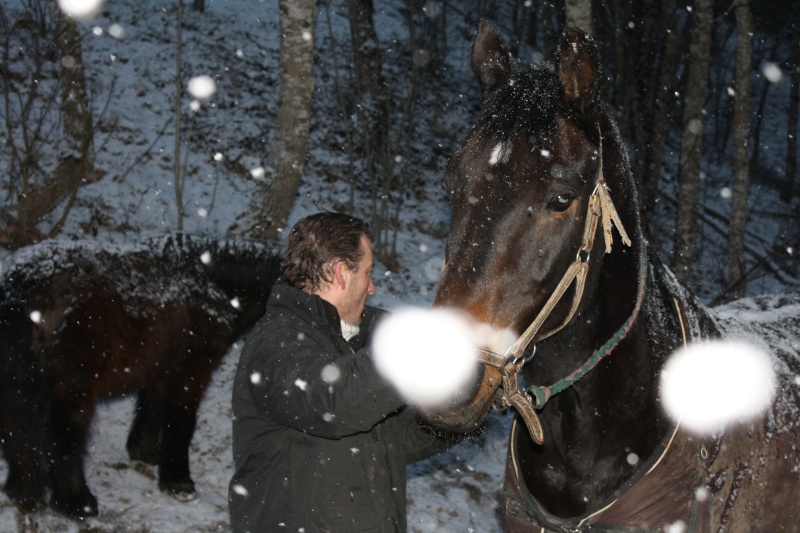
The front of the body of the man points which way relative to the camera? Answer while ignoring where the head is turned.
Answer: to the viewer's right

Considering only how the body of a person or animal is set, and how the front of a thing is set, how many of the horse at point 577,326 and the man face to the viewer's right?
1

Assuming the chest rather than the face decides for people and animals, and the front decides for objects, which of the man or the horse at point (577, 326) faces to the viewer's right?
the man

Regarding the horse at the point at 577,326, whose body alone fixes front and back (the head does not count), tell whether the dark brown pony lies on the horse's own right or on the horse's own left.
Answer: on the horse's own right

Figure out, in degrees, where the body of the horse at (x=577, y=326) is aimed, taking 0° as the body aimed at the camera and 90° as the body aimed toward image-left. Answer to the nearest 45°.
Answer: approximately 45°
